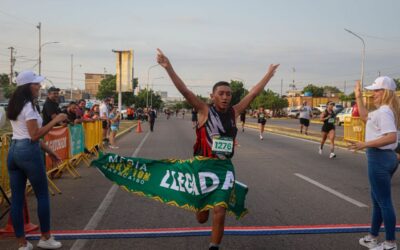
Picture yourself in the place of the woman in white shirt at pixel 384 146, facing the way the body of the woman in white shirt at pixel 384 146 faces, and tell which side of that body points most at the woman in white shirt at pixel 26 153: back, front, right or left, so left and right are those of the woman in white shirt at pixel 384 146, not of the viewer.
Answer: front

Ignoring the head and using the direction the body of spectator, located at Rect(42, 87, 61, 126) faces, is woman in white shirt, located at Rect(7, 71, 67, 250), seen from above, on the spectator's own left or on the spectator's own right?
on the spectator's own right

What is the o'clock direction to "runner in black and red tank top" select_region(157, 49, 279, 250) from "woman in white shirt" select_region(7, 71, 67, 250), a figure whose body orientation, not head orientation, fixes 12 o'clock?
The runner in black and red tank top is roughly at 1 o'clock from the woman in white shirt.

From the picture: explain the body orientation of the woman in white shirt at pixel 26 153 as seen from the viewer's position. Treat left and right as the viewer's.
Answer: facing to the right of the viewer

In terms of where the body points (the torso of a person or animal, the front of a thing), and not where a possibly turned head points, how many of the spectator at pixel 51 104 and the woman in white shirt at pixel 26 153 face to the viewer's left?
0

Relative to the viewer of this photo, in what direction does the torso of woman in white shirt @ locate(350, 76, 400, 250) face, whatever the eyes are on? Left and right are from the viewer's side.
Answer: facing to the left of the viewer

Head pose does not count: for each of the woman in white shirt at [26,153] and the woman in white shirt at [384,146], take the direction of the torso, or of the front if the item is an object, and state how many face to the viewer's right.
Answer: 1

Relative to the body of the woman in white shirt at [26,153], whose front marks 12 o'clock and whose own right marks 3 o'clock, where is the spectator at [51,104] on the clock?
The spectator is roughly at 9 o'clock from the woman in white shirt.

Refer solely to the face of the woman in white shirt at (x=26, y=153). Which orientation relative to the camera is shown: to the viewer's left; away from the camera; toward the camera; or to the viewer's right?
to the viewer's right

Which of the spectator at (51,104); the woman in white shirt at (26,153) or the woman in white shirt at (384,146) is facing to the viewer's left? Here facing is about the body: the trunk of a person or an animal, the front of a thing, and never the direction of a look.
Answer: the woman in white shirt at (384,146)

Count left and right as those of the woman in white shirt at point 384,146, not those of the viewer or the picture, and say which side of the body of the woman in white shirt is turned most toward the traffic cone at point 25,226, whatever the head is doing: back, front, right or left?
front

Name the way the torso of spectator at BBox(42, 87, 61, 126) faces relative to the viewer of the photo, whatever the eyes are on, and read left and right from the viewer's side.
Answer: facing the viewer and to the right of the viewer
